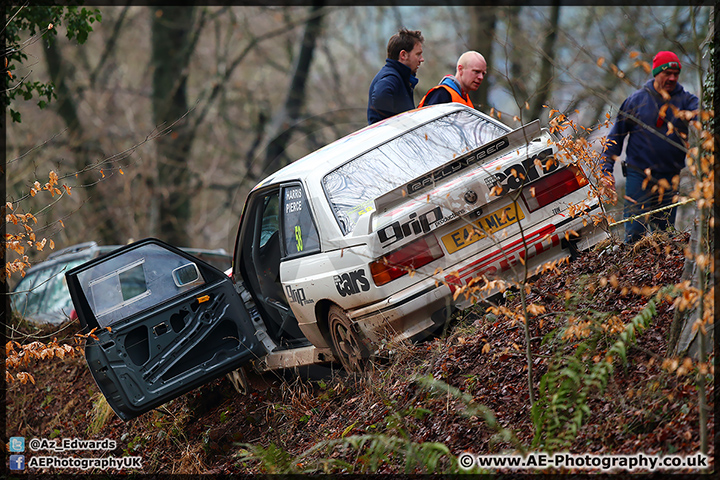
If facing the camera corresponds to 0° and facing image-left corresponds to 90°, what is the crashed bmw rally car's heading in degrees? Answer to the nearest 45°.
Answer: approximately 135°

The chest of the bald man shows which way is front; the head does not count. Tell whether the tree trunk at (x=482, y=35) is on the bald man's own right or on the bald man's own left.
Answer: on the bald man's own left

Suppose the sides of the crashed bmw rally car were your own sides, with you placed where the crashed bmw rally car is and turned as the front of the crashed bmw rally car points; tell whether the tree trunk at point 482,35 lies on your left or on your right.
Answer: on your right

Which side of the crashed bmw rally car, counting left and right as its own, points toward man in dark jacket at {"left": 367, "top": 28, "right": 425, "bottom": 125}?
right

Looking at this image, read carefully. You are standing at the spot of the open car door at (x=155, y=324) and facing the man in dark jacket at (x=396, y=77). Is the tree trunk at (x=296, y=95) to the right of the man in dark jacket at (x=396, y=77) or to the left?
left

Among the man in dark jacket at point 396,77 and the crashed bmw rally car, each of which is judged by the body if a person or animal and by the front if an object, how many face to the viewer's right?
1

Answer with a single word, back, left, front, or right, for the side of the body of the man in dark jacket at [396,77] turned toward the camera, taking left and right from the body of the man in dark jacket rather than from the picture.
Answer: right

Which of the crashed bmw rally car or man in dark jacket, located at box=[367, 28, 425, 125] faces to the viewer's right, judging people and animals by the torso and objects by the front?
the man in dark jacket

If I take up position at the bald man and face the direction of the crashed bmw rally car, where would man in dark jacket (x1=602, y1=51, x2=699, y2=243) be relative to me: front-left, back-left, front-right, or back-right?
back-left
